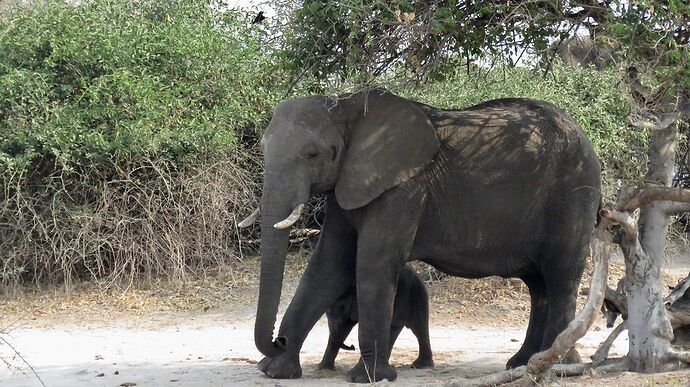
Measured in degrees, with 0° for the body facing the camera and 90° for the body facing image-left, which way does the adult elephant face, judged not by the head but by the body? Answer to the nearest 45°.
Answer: approximately 90°

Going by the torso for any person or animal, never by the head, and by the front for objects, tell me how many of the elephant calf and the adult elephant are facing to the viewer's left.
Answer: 2

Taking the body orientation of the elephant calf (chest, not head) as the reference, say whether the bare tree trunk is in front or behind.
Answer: behind

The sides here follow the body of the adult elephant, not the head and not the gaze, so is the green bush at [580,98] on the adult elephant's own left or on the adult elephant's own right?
on the adult elephant's own right

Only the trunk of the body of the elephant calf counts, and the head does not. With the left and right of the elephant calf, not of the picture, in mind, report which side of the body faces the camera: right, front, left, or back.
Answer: left
